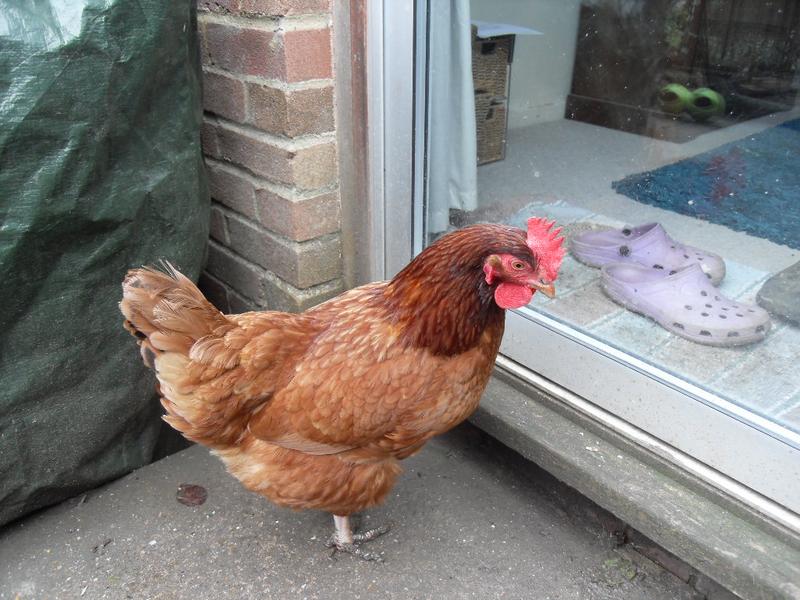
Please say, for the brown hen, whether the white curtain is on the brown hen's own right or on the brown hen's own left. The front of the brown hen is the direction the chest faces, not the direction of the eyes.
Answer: on the brown hen's own left

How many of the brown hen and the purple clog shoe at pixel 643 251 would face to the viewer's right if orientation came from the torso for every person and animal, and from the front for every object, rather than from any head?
2

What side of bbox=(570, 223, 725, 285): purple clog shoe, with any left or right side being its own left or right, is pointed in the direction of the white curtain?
back

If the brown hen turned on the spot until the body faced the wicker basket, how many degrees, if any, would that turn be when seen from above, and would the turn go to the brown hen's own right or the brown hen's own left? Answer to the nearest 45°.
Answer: approximately 45° to the brown hen's own left

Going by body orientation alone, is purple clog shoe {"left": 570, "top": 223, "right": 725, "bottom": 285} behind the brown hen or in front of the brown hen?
in front

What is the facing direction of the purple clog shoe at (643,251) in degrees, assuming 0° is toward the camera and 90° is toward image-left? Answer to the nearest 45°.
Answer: approximately 270°

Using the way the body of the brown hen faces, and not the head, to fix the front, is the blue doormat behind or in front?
in front

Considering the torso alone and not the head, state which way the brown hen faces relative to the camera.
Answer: to the viewer's right

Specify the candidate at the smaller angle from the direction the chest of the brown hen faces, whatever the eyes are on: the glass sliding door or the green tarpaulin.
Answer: the glass sliding door

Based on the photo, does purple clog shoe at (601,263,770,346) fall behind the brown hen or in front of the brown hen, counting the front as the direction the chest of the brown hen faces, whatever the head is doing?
in front

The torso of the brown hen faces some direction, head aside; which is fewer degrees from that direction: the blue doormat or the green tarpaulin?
the blue doormat
